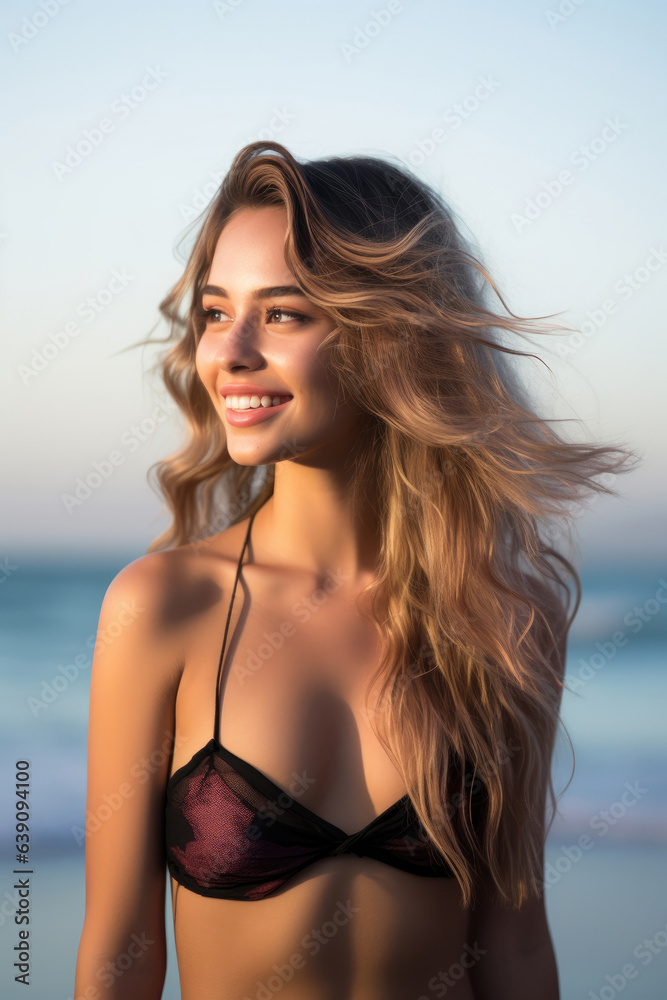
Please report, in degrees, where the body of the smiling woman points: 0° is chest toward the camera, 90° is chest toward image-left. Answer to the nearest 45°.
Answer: approximately 0°

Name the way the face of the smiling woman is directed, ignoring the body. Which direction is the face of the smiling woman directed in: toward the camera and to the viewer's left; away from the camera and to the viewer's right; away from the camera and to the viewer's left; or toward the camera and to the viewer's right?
toward the camera and to the viewer's left
